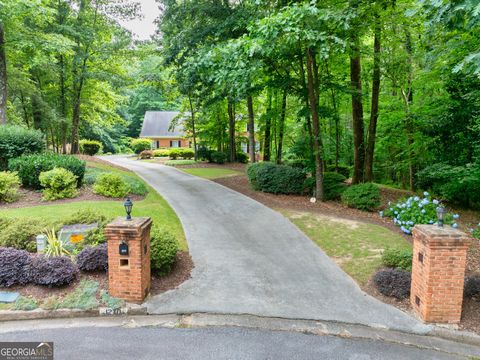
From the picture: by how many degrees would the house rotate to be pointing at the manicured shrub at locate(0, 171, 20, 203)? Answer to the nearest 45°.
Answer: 0° — it already faces it

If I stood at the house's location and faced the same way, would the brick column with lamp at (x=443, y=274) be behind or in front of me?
in front

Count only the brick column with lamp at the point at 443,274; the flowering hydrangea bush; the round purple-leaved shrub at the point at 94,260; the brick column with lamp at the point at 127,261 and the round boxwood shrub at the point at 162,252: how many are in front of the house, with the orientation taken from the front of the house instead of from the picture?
5

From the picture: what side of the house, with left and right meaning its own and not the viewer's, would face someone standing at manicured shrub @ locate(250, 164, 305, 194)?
front

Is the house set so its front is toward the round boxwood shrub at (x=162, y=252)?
yes

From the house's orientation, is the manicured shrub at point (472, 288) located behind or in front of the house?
in front

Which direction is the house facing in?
toward the camera

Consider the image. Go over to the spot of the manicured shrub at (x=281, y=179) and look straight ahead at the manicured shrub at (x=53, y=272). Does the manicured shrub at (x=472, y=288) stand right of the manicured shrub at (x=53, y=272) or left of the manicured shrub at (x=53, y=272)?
left

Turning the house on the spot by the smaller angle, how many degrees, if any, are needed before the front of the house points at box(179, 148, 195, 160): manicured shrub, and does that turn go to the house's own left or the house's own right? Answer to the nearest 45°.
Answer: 0° — it already faces it

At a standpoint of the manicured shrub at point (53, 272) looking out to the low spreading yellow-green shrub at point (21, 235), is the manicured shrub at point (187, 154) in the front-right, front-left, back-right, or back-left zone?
front-right

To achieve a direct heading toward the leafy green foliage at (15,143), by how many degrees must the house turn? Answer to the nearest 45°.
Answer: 0° — it already faces it

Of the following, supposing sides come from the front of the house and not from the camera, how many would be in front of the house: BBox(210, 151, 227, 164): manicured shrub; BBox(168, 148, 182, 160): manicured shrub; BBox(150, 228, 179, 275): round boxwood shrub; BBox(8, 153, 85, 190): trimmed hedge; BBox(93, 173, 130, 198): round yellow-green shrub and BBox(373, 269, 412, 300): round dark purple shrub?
6

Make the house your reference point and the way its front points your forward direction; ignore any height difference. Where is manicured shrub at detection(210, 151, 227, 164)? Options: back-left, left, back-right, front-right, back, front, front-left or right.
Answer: front

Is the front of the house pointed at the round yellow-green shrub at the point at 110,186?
yes

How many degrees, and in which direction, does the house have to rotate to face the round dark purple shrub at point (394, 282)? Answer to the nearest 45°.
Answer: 0° — it already faces it

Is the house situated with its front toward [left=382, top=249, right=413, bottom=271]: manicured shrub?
yes

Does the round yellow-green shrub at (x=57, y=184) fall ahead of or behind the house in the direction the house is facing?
ahead

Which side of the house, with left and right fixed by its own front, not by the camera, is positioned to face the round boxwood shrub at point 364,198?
front

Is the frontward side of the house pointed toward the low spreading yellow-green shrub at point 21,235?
yes

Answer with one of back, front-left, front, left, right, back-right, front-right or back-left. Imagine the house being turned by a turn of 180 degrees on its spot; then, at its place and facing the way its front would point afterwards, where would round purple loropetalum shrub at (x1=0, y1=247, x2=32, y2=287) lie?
back
